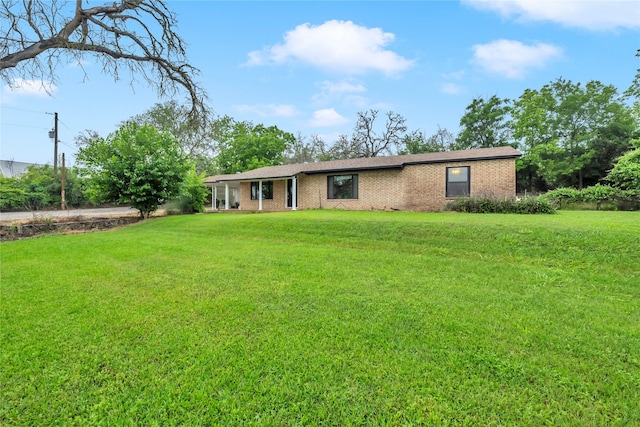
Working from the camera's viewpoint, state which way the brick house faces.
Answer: facing the viewer and to the left of the viewer

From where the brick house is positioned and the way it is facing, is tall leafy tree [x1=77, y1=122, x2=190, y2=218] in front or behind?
in front

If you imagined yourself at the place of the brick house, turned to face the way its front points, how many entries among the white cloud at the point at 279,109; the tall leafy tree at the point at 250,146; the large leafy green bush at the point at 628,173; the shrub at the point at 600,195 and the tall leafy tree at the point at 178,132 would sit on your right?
3

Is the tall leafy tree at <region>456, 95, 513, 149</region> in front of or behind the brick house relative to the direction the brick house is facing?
behind

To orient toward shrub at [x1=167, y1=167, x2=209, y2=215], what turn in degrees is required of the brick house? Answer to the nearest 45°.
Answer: approximately 45° to its right

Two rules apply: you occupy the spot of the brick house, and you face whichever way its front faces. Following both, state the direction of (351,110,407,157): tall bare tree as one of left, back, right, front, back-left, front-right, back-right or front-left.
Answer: back-right

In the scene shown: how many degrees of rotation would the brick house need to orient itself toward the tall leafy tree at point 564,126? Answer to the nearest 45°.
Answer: approximately 180°

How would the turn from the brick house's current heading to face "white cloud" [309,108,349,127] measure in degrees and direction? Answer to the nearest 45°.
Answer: approximately 135° to its right

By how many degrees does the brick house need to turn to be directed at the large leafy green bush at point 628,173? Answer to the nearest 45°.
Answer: approximately 135° to its left
